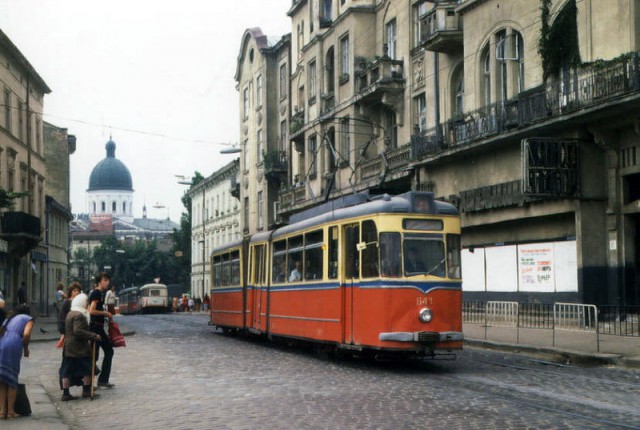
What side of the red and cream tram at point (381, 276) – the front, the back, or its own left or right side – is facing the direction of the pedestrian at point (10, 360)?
right

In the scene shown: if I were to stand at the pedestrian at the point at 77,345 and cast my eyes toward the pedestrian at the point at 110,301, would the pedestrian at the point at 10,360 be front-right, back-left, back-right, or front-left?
back-left

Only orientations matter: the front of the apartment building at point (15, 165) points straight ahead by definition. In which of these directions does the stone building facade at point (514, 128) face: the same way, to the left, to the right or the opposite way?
the opposite way

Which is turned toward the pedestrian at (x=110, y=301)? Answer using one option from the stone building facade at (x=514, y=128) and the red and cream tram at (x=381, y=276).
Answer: the stone building facade

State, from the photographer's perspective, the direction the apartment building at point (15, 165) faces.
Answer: facing to the right of the viewer

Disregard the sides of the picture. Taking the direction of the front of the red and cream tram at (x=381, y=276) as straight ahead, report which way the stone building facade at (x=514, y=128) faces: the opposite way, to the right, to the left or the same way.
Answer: to the right

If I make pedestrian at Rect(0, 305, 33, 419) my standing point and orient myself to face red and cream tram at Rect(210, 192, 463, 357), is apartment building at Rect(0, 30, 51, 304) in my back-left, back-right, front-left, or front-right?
front-left

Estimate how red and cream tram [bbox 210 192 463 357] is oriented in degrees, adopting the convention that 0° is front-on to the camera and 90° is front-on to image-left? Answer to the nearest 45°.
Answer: approximately 315°
